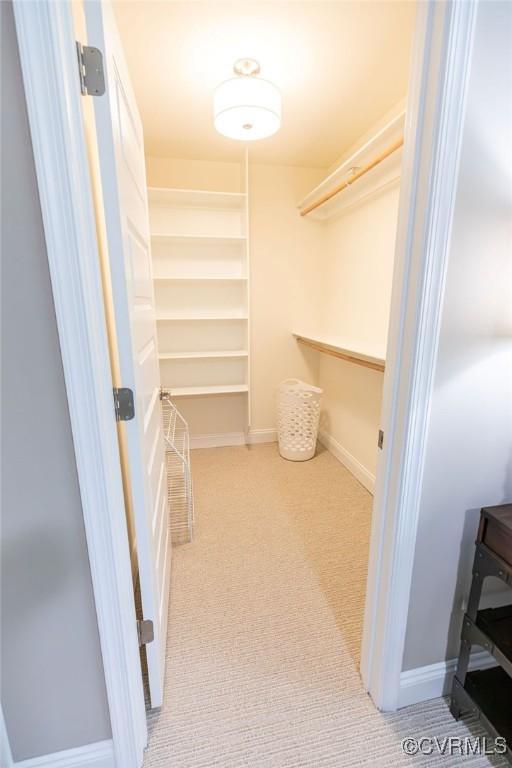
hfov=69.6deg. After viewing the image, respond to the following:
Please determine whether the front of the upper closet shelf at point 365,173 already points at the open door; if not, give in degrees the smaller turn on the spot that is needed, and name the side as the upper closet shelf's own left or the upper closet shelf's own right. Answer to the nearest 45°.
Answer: approximately 90° to the upper closet shelf's own left

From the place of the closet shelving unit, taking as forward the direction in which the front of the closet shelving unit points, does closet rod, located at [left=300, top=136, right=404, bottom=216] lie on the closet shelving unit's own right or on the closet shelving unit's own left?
on the closet shelving unit's own left

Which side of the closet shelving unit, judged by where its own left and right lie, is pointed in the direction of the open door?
front

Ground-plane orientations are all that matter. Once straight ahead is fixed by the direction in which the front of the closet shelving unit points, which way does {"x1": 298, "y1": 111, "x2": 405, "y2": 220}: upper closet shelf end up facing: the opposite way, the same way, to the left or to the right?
to the right

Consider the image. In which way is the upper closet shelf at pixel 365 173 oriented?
to the viewer's left

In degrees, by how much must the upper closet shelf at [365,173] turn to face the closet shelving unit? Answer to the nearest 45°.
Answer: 0° — it already faces it

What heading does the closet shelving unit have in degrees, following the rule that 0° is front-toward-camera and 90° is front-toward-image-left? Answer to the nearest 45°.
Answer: approximately 0°
